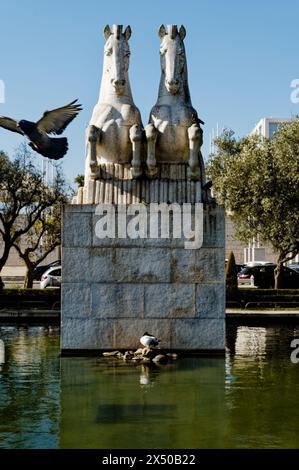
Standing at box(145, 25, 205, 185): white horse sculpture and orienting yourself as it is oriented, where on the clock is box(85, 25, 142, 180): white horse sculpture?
box(85, 25, 142, 180): white horse sculpture is roughly at 3 o'clock from box(145, 25, 205, 185): white horse sculpture.

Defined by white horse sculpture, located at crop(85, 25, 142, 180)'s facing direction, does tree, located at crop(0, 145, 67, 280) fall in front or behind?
behind

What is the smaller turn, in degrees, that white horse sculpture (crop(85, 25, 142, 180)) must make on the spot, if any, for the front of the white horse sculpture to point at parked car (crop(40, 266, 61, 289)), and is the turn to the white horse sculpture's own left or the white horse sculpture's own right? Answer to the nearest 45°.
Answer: approximately 180°

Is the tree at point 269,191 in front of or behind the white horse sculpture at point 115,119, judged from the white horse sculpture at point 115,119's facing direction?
behind

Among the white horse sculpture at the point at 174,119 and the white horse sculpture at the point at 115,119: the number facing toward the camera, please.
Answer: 2

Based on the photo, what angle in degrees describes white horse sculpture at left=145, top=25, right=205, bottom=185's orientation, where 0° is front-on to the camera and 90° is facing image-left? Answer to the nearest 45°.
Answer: approximately 0°

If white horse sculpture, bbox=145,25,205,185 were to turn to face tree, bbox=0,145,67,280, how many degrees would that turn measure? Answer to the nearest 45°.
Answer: approximately 180°

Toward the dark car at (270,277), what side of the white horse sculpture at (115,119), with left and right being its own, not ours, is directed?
back
